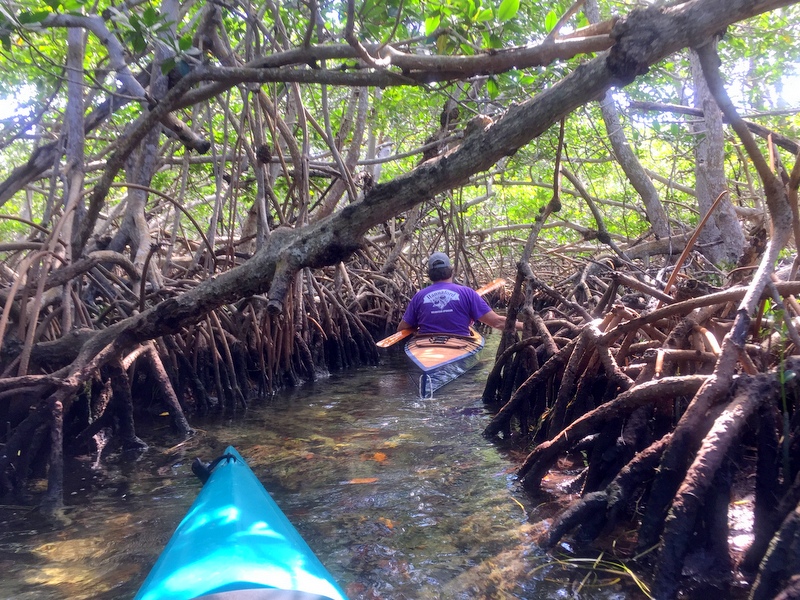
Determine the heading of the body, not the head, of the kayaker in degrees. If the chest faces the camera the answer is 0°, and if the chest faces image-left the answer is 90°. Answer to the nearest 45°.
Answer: approximately 180°

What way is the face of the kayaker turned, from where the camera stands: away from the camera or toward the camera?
away from the camera
